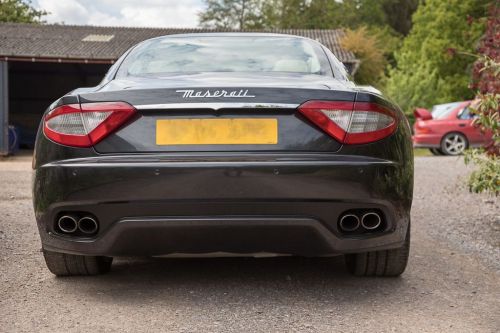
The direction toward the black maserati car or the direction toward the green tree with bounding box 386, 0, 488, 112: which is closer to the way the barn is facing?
the black maserati car

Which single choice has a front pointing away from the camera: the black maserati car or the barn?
the black maserati car

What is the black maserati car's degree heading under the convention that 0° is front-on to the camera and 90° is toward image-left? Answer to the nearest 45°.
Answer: approximately 180°

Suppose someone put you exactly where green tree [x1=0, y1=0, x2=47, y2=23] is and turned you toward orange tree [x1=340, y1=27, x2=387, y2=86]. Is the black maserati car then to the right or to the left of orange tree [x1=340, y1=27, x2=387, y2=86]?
right

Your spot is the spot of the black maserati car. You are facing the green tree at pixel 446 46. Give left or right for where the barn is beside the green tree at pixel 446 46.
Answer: left

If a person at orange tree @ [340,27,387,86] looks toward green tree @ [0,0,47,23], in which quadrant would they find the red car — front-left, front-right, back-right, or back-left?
back-left

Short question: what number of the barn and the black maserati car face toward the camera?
1

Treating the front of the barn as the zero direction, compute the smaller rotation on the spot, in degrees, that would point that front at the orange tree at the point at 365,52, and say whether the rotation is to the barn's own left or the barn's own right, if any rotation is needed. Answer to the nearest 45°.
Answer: approximately 90° to the barn's own left

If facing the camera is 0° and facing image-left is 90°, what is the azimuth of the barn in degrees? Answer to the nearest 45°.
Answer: approximately 0°

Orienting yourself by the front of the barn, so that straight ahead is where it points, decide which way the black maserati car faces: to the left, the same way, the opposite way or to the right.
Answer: the opposite way
